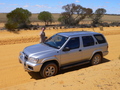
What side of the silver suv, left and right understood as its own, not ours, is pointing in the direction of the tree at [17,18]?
right

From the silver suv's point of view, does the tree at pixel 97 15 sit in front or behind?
behind

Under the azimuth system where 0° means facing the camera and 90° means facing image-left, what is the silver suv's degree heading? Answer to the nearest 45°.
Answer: approximately 45°
